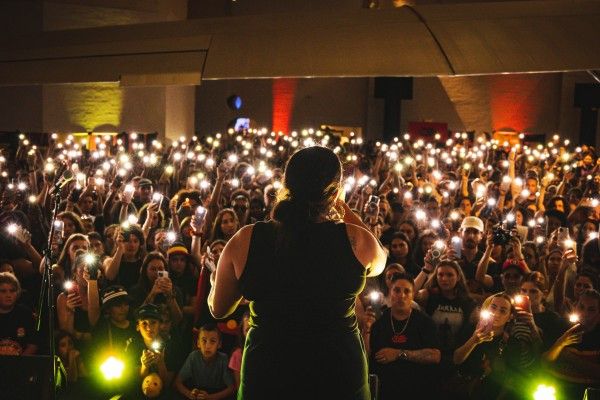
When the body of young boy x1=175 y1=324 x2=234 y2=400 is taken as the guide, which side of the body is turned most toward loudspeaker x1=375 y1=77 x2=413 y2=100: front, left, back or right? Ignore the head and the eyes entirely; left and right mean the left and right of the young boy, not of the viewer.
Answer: back

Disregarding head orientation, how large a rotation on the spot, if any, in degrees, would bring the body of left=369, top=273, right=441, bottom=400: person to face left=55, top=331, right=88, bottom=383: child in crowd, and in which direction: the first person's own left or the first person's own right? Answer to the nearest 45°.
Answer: approximately 90° to the first person's own right

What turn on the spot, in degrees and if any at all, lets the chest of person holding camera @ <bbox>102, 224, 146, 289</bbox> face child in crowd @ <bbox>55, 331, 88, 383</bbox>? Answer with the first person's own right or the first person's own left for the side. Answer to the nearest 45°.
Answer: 0° — they already face them

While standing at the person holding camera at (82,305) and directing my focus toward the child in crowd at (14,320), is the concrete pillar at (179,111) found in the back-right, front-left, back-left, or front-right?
back-right

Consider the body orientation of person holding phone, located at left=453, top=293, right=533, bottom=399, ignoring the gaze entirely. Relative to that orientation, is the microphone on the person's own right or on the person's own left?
on the person's own right

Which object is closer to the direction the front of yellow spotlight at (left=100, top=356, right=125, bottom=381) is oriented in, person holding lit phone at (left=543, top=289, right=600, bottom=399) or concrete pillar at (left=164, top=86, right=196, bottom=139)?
the person holding lit phone

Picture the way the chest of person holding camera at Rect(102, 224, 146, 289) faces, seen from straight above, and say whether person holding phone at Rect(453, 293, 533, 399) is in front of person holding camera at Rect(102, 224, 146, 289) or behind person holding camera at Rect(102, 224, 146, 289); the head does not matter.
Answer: in front

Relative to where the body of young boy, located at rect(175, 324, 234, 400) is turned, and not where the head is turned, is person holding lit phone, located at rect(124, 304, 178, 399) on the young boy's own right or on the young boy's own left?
on the young boy's own right

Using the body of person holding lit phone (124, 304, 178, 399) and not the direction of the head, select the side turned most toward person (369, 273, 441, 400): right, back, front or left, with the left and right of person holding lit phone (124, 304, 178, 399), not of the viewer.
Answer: left

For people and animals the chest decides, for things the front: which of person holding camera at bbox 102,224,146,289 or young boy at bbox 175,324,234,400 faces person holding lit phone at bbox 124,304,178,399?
person holding camera at bbox 102,224,146,289

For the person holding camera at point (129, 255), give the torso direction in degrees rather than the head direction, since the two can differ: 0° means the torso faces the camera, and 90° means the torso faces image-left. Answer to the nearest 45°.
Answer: approximately 0°
